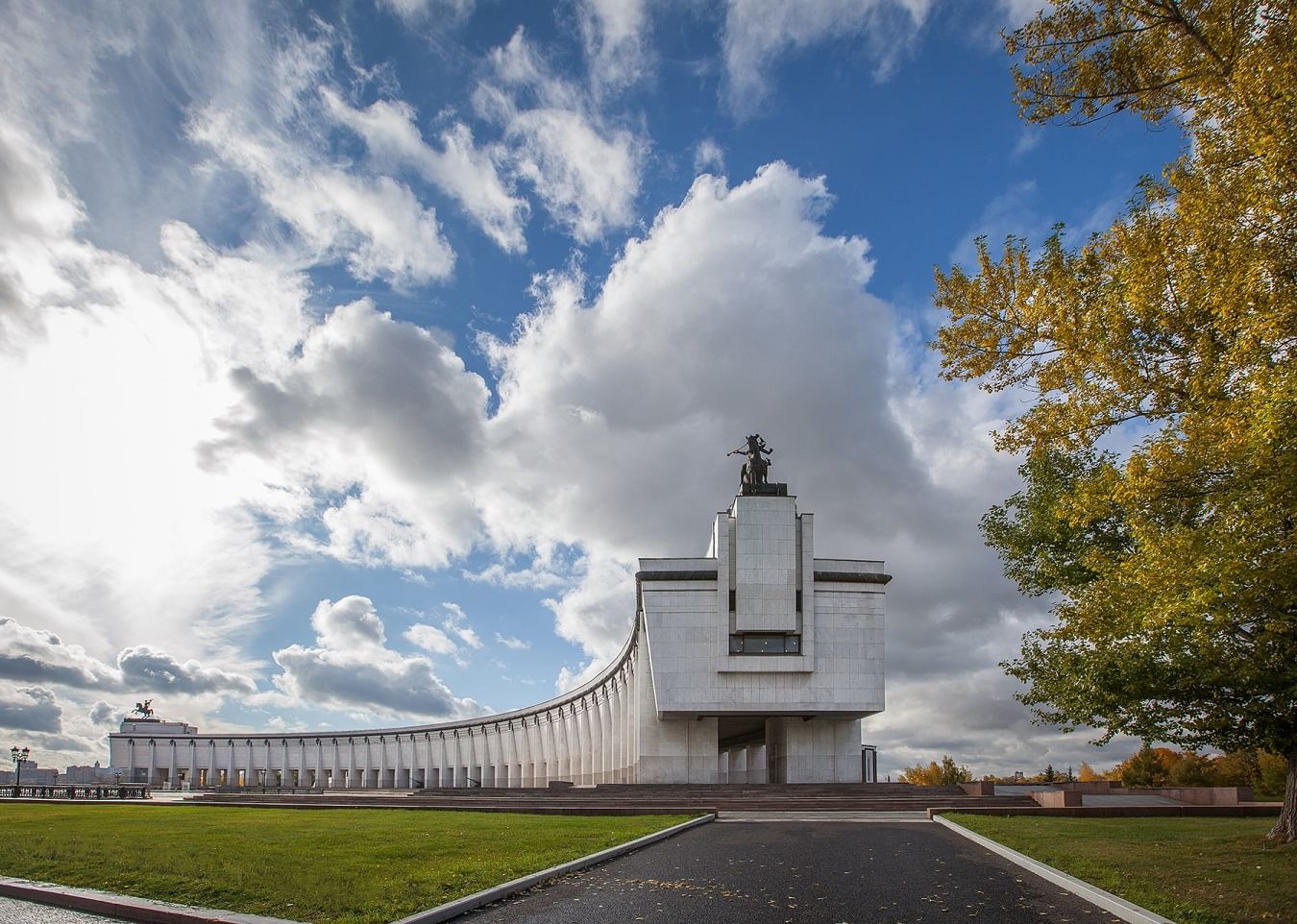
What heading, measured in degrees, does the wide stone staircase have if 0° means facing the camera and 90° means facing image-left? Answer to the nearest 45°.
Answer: approximately 0°

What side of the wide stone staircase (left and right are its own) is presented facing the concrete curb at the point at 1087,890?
front

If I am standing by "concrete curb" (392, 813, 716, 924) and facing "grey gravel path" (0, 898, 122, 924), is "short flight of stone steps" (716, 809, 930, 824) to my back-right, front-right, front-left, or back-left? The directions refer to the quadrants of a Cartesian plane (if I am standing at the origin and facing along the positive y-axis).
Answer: back-right

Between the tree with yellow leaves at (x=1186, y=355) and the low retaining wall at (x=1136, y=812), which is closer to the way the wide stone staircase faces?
the tree with yellow leaves

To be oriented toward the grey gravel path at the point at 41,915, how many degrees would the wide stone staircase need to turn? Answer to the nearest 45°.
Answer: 0° — it already faces it

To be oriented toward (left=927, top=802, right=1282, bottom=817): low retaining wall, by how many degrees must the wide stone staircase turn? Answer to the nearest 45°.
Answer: approximately 45° to its left

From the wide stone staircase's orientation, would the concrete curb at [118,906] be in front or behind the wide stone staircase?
in front
